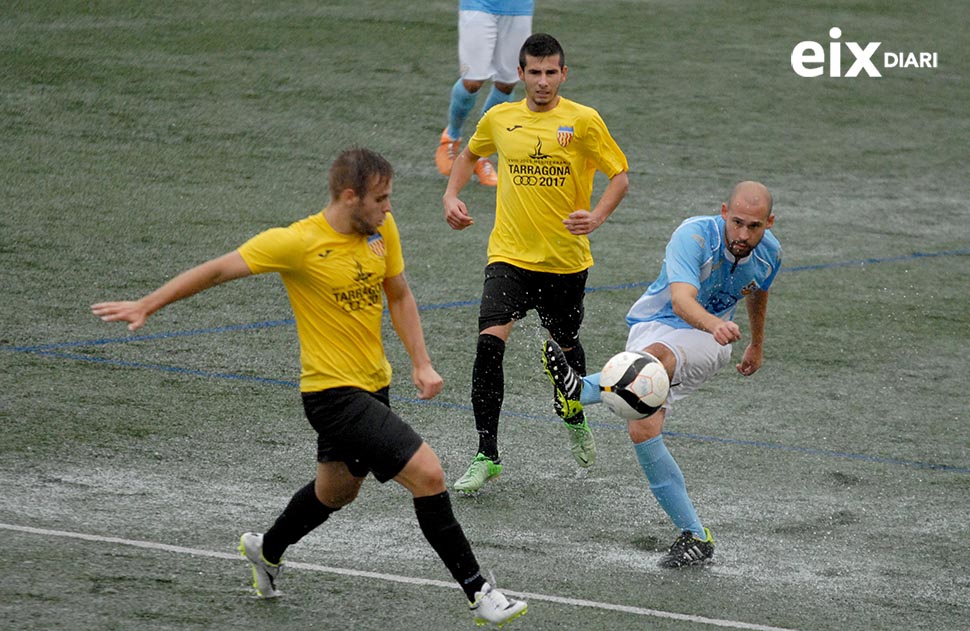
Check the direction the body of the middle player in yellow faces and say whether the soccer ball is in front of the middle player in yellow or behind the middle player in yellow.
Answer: in front

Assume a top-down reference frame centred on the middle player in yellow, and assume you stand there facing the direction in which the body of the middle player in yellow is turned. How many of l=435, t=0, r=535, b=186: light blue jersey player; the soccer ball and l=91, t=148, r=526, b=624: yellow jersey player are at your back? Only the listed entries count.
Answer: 1

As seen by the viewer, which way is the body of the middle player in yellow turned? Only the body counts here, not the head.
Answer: toward the camera

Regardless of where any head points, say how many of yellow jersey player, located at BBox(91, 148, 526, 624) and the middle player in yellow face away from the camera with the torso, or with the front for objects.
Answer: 0

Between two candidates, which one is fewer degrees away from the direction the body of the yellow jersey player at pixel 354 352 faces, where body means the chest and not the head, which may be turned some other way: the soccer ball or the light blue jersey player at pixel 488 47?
the soccer ball

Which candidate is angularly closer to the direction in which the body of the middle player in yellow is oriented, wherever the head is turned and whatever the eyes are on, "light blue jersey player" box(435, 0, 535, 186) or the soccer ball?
the soccer ball

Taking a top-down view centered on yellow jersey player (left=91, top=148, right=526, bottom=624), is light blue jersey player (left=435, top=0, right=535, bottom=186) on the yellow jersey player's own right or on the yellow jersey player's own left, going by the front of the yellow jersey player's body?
on the yellow jersey player's own left

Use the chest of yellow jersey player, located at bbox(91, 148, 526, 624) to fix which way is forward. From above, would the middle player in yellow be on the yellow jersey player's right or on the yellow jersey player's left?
on the yellow jersey player's left

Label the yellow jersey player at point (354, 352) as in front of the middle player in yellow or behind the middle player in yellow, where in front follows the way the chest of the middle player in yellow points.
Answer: in front

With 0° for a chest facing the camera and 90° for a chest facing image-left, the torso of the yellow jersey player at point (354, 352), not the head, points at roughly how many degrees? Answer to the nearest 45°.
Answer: approximately 315°

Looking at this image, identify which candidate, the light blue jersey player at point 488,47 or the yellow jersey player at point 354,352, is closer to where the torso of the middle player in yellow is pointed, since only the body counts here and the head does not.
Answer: the yellow jersey player

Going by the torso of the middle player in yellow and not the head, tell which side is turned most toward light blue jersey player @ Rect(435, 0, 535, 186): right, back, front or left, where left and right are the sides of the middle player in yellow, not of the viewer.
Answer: back

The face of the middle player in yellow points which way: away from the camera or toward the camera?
toward the camera

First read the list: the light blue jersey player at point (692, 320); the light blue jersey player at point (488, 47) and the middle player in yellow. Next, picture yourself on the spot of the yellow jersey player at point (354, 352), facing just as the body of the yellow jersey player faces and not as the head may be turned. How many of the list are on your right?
0

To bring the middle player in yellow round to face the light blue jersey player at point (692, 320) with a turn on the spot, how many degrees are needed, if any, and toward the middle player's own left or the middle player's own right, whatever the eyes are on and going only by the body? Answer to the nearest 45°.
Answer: approximately 45° to the middle player's own left

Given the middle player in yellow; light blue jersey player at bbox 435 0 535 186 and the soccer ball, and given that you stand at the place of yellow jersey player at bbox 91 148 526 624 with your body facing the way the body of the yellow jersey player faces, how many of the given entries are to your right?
0

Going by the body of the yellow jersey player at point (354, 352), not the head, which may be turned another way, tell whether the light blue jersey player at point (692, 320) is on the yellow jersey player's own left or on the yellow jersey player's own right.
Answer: on the yellow jersey player's own left
